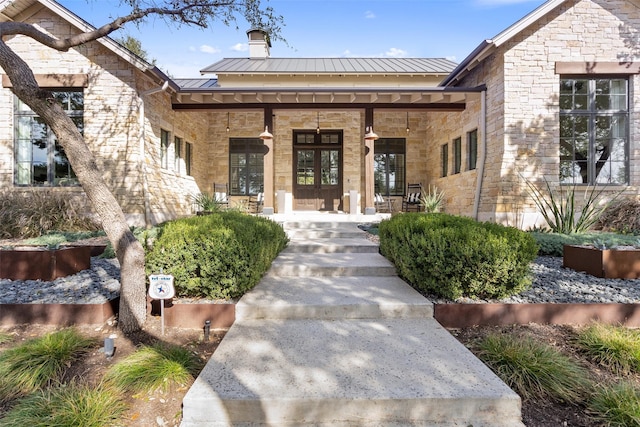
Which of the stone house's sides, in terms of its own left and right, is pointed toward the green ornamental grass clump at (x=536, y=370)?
front

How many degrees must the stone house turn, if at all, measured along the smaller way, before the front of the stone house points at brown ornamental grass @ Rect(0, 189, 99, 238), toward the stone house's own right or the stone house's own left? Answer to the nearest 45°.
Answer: approximately 90° to the stone house's own right

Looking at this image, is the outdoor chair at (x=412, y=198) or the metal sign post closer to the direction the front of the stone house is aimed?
the metal sign post

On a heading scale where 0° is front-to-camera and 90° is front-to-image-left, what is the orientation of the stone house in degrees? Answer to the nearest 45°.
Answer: approximately 0°

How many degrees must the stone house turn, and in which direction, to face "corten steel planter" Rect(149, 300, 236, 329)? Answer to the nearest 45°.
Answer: approximately 45° to its right

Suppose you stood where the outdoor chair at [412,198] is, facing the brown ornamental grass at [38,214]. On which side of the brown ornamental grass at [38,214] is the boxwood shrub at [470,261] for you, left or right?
left

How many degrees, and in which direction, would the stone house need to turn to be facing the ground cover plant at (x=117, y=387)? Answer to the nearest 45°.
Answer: approximately 45° to its right

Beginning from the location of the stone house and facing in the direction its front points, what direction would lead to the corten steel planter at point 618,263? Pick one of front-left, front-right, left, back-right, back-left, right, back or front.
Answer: front
